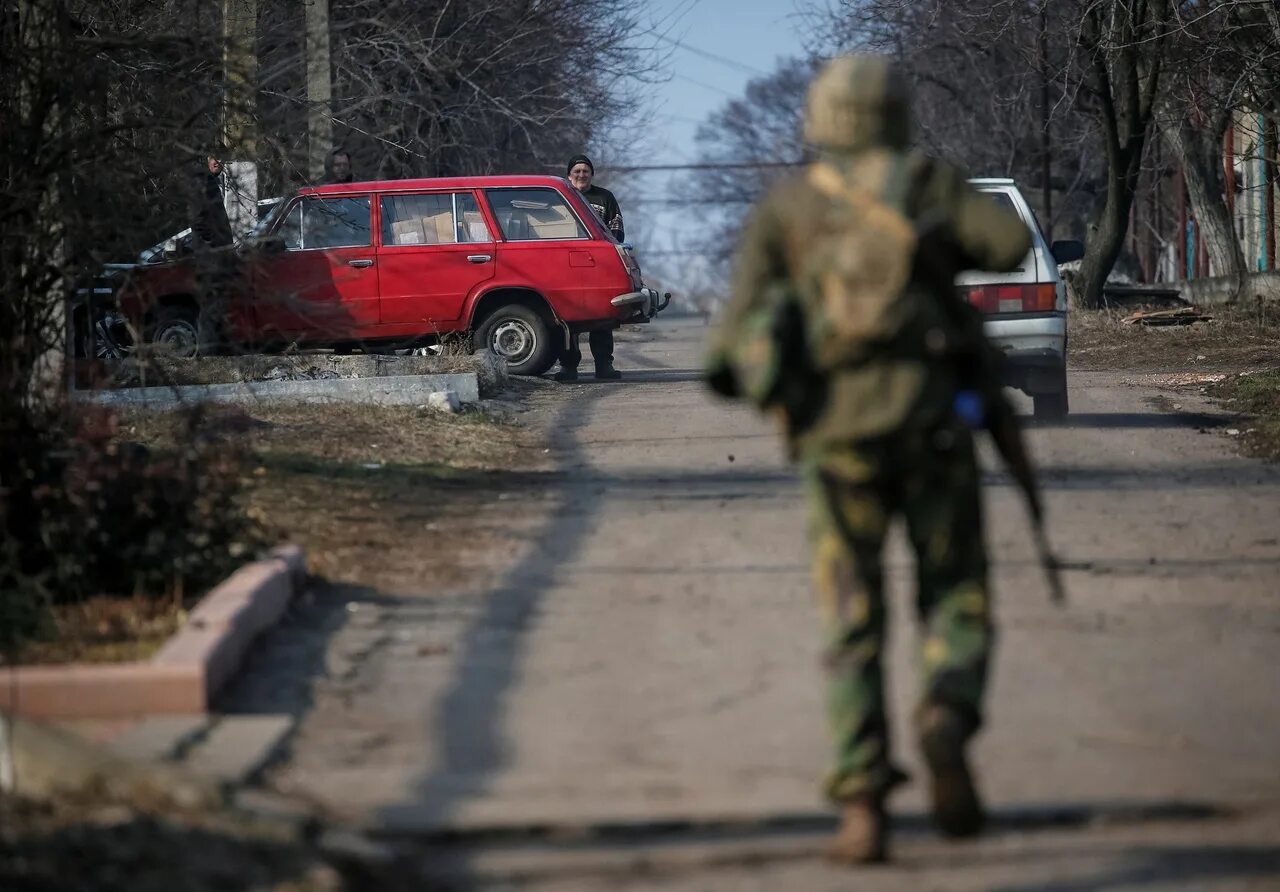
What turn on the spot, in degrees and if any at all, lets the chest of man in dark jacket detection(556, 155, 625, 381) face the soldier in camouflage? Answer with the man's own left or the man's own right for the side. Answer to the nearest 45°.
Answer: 0° — they already face them

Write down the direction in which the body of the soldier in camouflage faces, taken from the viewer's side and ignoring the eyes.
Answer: away from the camera

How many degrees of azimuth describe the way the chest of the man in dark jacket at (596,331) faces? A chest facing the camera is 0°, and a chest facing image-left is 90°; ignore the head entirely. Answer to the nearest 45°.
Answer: approximately 0°

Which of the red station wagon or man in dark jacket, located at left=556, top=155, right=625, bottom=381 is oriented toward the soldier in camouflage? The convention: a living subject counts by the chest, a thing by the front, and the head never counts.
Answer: the man in dark jacket

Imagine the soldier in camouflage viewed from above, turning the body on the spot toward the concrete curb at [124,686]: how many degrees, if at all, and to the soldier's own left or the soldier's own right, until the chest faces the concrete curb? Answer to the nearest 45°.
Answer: approximately 45° to the soldier's own left
